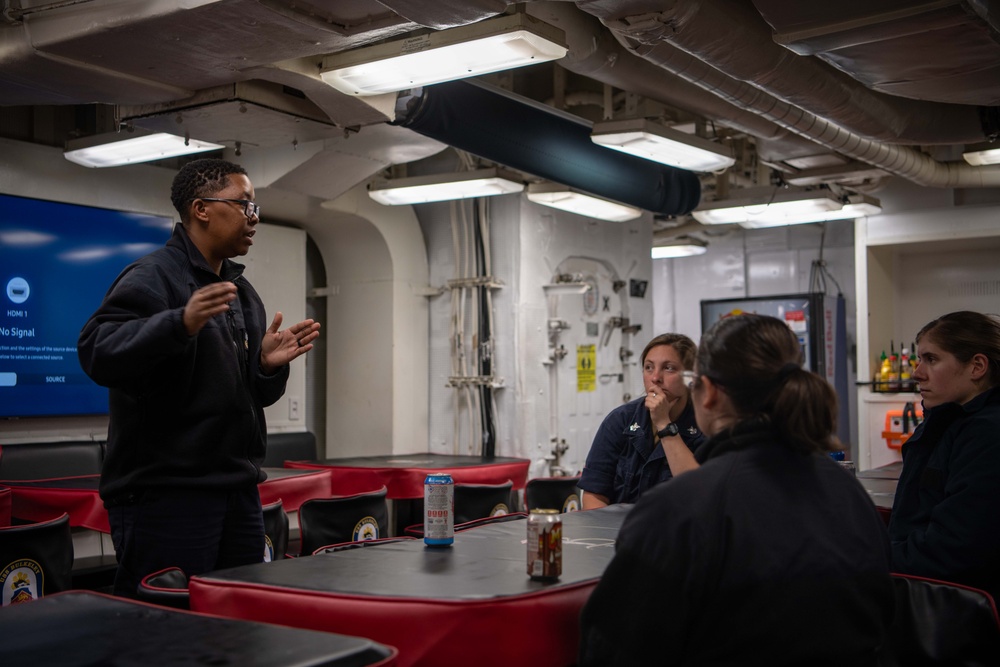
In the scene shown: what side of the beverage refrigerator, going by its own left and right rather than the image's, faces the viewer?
front

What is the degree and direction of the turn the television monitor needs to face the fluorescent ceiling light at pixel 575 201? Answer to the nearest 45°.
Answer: approximately 45° to its left

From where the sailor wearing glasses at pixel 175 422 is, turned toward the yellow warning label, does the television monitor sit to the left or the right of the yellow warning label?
left

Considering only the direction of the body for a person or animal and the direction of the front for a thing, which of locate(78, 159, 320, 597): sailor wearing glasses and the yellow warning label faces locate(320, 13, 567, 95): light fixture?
the yellow warning label

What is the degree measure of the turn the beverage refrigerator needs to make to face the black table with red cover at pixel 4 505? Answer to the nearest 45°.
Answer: approximately 45° to its right

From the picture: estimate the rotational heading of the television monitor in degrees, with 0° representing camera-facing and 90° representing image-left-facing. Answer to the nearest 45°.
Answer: approximately 315°

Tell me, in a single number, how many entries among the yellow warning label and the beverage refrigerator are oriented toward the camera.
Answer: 2

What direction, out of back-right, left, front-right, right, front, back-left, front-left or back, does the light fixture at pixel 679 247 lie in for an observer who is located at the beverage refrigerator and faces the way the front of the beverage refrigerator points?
right

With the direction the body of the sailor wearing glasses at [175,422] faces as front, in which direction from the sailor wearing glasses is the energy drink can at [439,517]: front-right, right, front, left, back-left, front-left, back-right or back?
front-left

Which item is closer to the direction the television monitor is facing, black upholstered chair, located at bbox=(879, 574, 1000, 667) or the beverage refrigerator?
the black upholstered chair

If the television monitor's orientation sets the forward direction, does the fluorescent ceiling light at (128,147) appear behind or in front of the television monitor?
in front

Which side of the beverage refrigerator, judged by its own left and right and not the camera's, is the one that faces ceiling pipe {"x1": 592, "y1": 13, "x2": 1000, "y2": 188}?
front

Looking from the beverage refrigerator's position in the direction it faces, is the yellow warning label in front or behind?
in front

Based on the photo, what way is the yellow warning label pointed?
toward the camera

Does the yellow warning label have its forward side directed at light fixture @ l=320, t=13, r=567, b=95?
yes

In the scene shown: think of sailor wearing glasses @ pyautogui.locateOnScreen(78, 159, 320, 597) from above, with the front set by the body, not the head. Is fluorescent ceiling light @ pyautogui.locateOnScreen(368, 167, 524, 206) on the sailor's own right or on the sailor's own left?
on the sailor's own left
